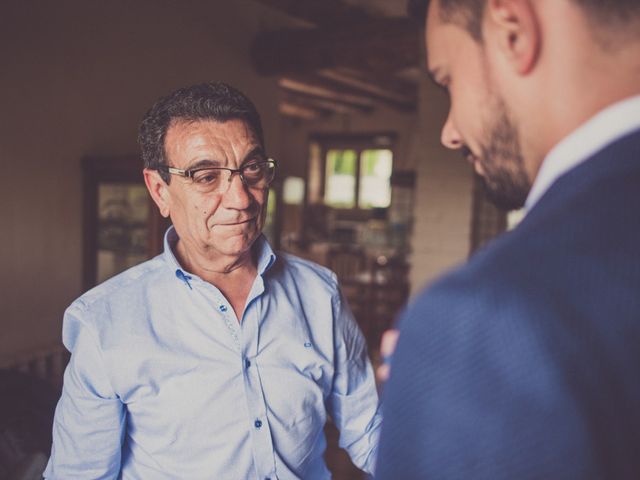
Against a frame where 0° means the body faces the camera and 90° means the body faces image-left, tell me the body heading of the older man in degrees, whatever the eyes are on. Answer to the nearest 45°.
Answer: approximately 315°

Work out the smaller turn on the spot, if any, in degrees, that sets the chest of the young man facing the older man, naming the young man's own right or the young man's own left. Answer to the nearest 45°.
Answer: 0° — they already face them

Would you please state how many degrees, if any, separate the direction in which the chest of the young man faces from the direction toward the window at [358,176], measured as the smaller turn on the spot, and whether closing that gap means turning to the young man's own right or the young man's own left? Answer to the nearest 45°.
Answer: approximately 45° to the young man's own right

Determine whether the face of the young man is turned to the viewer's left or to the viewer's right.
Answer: to the viewer's left

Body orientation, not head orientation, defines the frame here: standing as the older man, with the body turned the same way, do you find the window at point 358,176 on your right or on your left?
on your left

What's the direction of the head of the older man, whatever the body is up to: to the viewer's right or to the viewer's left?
to the viewer's right

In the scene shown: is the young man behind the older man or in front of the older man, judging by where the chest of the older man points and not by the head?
in front

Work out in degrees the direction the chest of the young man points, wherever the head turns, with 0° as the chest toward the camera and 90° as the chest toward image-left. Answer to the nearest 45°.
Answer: approximately 135°
